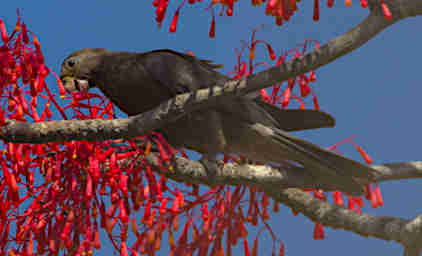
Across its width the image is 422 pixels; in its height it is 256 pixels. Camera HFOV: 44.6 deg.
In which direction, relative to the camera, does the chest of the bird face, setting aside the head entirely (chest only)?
to the viewer's left

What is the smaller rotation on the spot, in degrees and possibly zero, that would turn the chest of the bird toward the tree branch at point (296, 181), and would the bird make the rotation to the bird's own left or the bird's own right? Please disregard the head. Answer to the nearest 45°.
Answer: approximately 135° to the bird's own left
